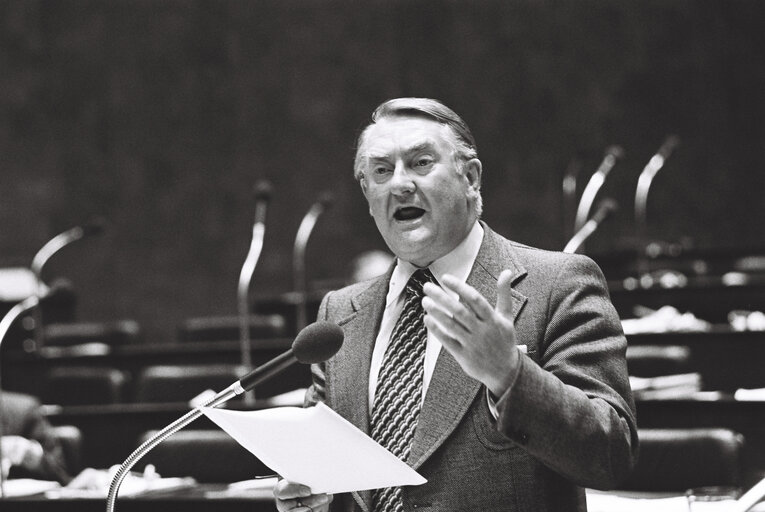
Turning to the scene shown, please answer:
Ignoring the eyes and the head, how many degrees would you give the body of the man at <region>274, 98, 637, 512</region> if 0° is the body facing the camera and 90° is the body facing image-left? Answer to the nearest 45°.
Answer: approximately 45°

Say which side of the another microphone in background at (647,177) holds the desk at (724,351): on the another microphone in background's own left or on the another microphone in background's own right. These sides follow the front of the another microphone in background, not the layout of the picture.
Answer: on the another microphone in background's own right

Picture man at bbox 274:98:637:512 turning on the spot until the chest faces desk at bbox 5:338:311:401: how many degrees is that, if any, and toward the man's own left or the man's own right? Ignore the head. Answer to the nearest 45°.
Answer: approximately 90° to the man's own right

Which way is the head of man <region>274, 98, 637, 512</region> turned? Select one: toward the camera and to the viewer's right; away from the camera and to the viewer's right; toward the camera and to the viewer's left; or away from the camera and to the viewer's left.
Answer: toward the camera and to the viewer's left
